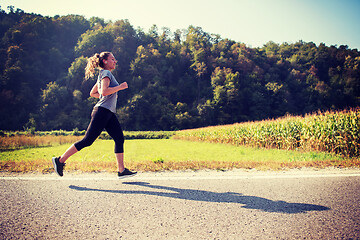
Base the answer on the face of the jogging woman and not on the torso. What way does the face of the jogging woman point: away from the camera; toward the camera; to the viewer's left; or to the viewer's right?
to the viewer's right

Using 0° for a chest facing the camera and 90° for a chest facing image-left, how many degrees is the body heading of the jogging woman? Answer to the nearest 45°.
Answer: approximately 270°
